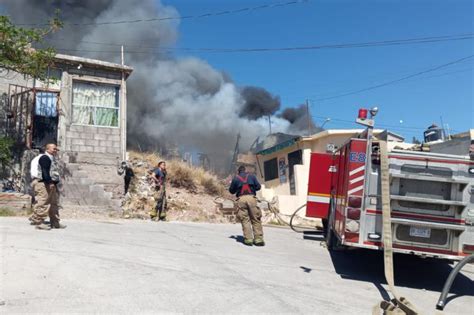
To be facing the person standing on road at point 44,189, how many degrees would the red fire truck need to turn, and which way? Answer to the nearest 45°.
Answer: approximately 90° to its left

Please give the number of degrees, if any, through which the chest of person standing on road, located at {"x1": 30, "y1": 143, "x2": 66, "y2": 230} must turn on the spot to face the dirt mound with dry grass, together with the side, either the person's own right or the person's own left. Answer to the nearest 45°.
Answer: approximately 45° to the person's own left

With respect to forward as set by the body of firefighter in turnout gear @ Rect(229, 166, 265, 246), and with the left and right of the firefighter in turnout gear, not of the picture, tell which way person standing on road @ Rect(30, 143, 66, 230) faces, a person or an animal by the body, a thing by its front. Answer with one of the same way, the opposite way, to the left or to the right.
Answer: to the right

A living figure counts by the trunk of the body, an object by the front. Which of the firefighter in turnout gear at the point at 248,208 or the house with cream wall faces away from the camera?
the firefighter in turnout gear

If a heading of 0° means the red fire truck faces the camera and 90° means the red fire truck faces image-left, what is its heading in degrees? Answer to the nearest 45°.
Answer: approximately 180°

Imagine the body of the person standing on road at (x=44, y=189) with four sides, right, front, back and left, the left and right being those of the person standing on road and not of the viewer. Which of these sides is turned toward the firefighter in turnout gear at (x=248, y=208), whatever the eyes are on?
front

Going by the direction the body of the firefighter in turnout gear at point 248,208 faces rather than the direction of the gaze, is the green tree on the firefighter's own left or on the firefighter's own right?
on the firefighter's own left

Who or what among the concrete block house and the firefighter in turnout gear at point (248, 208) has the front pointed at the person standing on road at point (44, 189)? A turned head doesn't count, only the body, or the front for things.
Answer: the concrete block house

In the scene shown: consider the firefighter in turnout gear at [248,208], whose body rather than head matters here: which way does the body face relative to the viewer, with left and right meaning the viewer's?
facing away from the viewer

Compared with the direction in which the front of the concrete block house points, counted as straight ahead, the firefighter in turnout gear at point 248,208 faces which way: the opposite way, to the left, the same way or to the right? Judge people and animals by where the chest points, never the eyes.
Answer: the opposite way

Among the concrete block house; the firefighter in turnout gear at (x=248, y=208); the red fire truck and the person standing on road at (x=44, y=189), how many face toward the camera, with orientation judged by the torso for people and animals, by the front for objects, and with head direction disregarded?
1

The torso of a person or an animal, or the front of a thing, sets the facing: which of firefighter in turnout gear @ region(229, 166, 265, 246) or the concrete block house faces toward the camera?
the concrete block house

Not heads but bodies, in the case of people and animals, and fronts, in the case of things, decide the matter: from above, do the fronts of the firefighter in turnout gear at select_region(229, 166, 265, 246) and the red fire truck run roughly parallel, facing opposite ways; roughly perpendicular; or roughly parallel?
roughly parallel

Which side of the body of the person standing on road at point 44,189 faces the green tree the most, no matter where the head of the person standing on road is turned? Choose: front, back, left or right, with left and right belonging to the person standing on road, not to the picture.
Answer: left

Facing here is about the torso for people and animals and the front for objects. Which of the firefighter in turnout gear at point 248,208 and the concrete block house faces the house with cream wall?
the firefighter in turnout gear

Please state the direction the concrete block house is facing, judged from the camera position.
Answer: facing the viewer

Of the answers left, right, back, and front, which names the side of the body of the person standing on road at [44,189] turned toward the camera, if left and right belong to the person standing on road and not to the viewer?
right

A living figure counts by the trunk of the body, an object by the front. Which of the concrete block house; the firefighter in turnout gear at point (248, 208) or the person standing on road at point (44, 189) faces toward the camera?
the concrete block house
